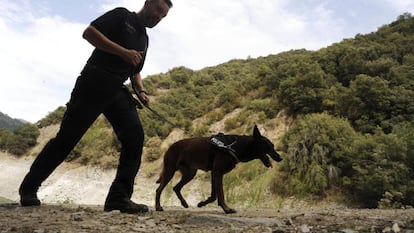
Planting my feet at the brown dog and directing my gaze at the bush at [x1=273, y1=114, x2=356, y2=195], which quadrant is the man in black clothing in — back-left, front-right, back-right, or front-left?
back-left

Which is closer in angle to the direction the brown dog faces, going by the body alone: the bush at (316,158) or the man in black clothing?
the bush

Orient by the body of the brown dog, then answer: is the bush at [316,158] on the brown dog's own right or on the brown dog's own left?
on the brown dog's own left

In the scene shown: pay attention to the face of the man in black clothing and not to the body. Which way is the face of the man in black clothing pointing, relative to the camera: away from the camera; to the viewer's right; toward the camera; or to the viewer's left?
to the viewer's right

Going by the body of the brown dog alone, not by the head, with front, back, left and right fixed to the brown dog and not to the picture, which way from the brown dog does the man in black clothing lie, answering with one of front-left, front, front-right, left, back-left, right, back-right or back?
back-right

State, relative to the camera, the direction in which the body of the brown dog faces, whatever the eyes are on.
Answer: to the viewer's right
